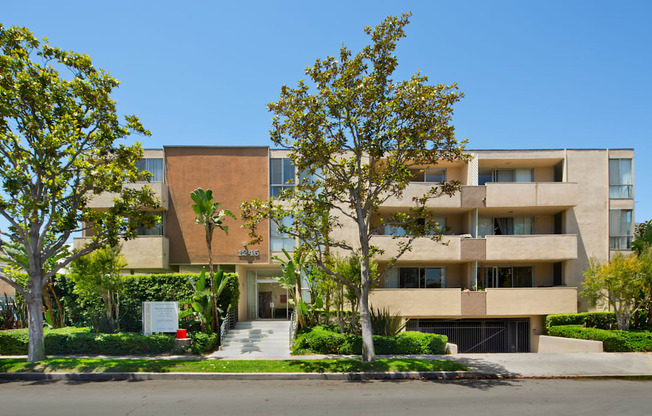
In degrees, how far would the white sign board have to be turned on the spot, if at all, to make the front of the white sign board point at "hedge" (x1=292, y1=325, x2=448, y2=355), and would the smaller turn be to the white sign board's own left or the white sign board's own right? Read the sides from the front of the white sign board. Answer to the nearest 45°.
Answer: approximately 45° to the white sign board's own left

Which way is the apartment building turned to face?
toward the camera

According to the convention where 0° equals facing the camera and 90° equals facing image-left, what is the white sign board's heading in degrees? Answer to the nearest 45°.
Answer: approximately 0°

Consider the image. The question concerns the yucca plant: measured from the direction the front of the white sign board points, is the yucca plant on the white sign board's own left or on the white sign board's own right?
on the white sign board's own left

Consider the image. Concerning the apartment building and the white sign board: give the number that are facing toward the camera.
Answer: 2
